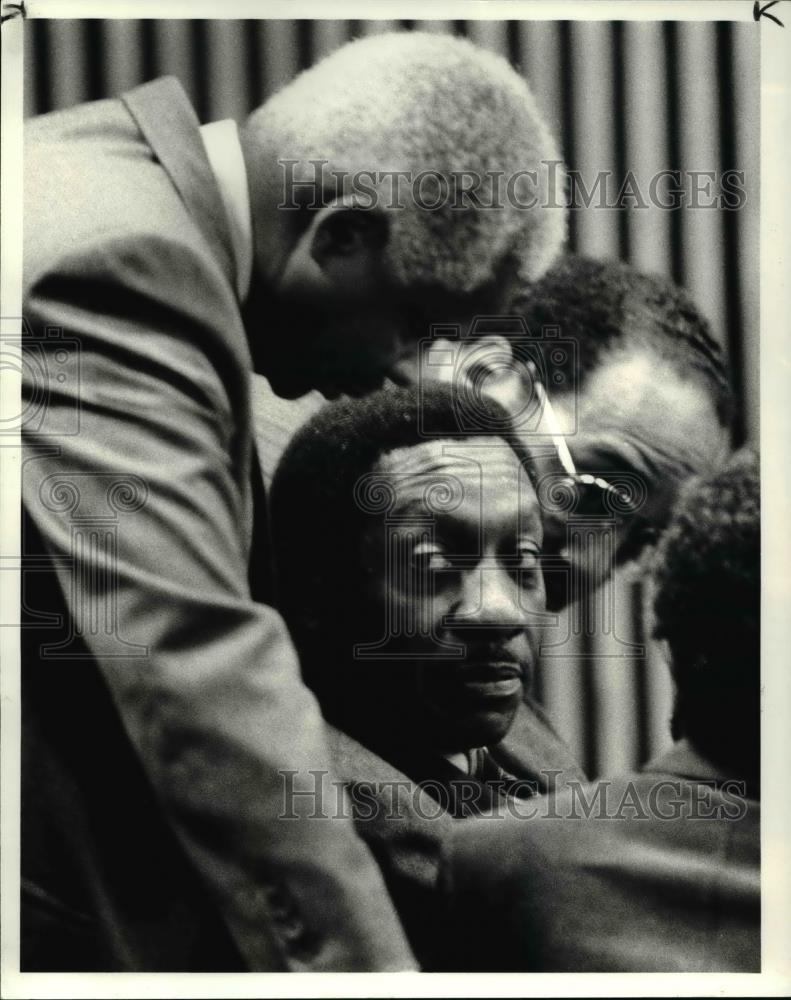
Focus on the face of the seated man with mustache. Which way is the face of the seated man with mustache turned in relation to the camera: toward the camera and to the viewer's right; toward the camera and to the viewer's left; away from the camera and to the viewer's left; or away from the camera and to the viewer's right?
toward the camera and to the viewer's right

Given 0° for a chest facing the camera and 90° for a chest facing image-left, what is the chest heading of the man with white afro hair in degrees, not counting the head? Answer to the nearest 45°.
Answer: approximately 270°

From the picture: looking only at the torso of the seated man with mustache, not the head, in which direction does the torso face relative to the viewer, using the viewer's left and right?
facing the viewer and to the right of the viewer
